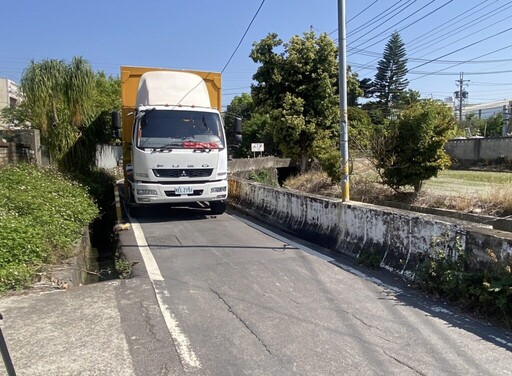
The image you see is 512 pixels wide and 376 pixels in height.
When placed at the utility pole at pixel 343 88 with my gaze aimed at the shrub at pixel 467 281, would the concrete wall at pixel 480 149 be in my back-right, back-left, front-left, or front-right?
back-left

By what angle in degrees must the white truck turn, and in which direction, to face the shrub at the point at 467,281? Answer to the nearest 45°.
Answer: approximately 45° to its left

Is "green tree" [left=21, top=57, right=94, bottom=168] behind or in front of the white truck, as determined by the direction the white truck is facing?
behind

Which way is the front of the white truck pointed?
toward the camera

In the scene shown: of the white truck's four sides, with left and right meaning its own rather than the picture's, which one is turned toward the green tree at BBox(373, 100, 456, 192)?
left

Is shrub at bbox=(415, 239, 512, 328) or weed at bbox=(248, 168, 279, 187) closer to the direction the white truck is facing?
the shrub

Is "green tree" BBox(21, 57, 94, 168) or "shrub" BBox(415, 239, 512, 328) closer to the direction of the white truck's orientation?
the shrub

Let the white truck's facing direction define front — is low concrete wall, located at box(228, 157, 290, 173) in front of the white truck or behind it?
behind

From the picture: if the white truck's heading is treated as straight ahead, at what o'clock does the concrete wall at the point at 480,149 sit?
The concrete wall is roughly at 8 o'clock from the white truck.

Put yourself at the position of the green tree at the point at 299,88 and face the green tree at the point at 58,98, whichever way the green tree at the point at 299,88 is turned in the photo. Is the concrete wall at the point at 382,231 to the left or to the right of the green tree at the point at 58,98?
left

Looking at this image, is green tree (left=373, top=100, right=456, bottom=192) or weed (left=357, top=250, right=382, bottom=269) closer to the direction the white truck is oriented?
the weed

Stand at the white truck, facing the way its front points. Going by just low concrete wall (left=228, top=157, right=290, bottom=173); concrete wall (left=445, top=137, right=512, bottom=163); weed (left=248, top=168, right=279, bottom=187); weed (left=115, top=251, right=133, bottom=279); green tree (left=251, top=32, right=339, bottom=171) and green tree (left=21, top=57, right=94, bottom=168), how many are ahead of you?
1

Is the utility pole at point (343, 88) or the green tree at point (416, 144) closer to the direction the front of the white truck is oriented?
the utility pole

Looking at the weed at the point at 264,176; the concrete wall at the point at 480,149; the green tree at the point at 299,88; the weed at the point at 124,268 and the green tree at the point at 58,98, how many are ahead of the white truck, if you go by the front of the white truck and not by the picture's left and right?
1

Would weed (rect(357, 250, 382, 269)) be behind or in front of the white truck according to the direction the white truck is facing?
in front

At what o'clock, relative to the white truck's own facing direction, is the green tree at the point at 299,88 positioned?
The green tree is roughly at 7 o'clock from the white truck.

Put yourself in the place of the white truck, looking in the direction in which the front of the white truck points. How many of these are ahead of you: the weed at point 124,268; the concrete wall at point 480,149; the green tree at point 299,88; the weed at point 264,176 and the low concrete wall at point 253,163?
1

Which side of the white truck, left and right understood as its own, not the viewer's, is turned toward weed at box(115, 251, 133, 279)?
front
